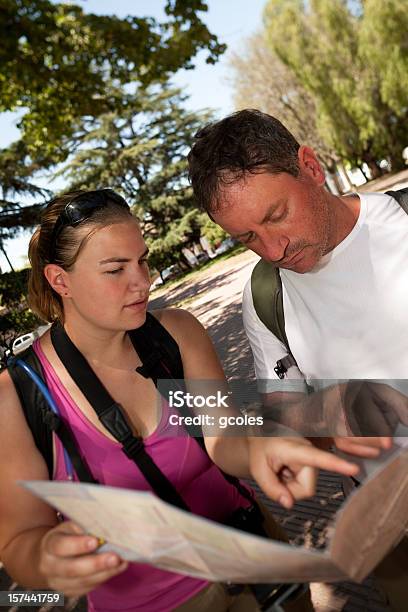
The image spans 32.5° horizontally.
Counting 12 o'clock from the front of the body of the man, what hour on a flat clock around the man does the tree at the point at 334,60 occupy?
The tree is roughly at 5 o'clock from the man.

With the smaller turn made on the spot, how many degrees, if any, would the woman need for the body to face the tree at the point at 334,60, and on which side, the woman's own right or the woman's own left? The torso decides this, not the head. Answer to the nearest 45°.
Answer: approximately 90° to the woman's own left

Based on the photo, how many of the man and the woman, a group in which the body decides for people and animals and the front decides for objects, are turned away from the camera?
0

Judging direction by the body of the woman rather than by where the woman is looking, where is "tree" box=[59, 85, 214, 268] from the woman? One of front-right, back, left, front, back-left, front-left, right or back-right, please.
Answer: back-left

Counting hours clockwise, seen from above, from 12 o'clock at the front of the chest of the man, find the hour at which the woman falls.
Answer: The woman is roughly at 1 o'clock from the man.

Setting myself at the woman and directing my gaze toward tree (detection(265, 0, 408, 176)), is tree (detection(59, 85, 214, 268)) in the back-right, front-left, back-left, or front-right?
front-left

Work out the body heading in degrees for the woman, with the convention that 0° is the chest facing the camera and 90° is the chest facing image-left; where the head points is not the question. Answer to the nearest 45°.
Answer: approximately 315°

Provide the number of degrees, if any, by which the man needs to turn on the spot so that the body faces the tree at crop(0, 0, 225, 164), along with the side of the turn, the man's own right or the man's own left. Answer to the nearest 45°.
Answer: approximately 135° to the man's own right

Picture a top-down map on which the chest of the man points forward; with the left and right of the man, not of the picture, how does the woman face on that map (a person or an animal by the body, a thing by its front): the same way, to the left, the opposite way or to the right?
to the left

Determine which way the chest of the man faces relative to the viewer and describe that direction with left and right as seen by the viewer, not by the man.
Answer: facing the viewer and to the left of the viewer

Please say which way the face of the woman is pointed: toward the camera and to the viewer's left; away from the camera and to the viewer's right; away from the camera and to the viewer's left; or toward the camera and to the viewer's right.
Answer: toward the camera and to the viewer's right

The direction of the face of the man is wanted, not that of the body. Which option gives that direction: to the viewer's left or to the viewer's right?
to the viewer's left

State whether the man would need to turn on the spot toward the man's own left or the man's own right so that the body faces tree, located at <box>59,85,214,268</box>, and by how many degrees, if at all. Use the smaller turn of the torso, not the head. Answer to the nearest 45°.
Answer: approximately 135° to the man's own right
